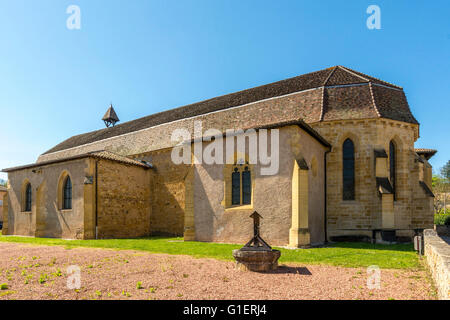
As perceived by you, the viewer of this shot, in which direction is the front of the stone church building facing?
facing away from the viewer and to the left of the viewer
